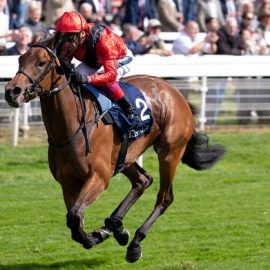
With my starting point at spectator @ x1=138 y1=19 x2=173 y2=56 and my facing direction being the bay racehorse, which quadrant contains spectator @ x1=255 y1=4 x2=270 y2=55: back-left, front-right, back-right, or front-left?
back-left

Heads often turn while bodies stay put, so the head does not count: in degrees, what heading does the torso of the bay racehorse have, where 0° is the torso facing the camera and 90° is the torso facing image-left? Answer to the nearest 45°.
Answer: approximately 45°

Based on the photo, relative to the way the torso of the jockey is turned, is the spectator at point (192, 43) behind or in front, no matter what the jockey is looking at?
behind

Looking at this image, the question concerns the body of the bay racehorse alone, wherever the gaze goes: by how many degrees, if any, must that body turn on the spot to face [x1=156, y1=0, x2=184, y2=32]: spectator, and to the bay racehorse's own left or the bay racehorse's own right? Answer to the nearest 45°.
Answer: approximately 135° to the bay racehorse's own right

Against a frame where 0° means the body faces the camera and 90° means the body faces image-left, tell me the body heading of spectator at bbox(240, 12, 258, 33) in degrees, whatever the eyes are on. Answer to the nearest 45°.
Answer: approximately 0°

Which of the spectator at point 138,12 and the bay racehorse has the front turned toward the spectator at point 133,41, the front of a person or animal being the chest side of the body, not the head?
the spectator at point 138,12

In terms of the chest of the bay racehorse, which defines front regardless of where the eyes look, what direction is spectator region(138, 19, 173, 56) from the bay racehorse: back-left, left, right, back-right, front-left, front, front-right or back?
back-right
